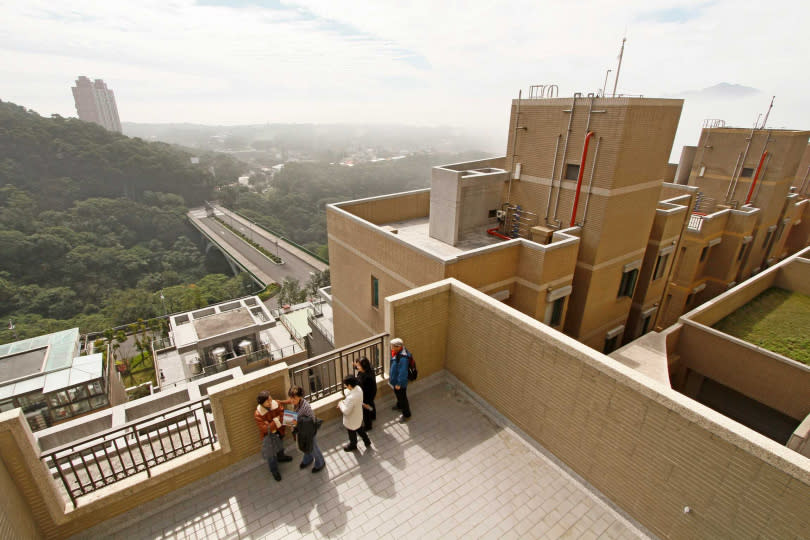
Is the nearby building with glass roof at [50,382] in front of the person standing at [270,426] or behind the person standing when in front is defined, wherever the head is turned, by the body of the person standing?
behind

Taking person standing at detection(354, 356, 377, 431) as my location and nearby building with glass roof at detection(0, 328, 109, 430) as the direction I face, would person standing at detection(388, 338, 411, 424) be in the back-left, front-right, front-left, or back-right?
back-right

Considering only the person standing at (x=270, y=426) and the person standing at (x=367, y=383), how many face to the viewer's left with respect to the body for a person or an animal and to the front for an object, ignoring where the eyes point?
1

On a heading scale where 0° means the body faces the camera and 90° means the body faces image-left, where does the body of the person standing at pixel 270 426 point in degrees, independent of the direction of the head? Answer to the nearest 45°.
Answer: approximately 315°

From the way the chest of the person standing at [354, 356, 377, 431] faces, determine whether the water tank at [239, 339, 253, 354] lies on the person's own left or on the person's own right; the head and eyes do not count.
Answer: on the person's own right

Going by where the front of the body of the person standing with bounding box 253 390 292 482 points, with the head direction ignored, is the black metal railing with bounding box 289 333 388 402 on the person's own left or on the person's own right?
on the person's own left

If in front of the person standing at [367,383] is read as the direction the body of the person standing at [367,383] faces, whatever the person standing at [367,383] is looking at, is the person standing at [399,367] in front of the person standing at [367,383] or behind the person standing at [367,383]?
behind

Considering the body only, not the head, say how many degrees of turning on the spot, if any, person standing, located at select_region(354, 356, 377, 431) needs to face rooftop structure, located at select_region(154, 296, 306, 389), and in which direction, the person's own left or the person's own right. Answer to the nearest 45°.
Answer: approximately 45° to the person's own right

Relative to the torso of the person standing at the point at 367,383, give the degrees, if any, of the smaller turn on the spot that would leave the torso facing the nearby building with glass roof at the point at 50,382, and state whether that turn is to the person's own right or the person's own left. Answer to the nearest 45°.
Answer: approximately 45° to the person's own right

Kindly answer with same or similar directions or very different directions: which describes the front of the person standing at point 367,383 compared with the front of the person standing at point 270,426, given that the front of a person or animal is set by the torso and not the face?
very different directions

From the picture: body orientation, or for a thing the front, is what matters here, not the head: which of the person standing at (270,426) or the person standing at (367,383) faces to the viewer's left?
the person standing at (367,383)

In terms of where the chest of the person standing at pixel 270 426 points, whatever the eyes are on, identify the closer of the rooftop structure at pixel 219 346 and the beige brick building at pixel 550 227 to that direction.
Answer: the beige brick building

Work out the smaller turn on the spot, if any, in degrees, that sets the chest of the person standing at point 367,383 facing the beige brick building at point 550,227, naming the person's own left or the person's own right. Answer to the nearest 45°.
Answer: approximately 135° to the person's own right

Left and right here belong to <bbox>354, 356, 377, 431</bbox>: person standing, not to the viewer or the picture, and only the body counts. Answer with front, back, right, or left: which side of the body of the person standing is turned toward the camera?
left
